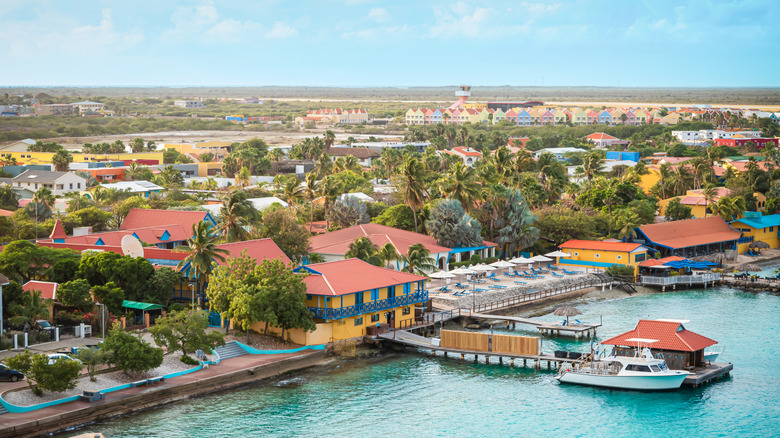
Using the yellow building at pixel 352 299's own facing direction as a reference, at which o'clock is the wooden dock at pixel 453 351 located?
The wooden dock is roughly at 11 o'clock from the yellow building.

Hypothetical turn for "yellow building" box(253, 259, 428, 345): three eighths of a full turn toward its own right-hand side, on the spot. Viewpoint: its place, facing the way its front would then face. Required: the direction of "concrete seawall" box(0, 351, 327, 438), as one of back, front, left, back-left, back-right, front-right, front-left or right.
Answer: front-left

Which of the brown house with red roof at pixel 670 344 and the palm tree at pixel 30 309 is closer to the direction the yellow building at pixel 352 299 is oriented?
the brown house with red roof

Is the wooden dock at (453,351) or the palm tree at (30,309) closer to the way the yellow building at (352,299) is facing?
the wooden dock

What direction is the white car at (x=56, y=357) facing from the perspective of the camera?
to the viewer's right

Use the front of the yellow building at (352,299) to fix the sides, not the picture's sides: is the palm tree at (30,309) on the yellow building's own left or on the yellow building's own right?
on the yellow building's own right

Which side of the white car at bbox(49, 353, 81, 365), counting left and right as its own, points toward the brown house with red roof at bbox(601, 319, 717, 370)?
front

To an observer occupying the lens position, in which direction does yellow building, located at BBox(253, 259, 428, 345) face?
facing the viewer and to the right of the viewer

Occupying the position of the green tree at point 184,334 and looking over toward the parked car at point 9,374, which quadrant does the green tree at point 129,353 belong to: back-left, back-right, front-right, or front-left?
front-left

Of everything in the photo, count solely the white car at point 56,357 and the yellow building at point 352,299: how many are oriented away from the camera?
0

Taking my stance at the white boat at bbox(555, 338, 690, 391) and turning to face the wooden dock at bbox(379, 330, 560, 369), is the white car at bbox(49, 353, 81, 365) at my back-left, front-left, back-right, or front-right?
front-left

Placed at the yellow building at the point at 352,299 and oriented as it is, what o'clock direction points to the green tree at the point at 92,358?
The green tree is roughly at 3 o'clock from the yellow building.

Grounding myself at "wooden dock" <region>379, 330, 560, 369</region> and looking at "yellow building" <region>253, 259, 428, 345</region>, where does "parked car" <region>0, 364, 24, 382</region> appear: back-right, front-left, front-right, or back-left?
front-left

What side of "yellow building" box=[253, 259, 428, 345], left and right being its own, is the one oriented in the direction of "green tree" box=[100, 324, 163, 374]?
right
